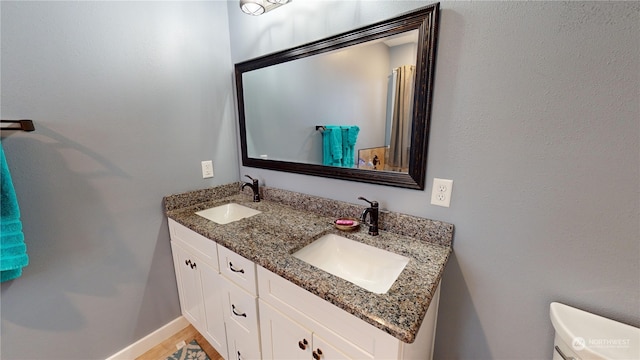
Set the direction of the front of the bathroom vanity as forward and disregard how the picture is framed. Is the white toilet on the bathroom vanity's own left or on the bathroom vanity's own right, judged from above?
on the bathroom vanity's own left

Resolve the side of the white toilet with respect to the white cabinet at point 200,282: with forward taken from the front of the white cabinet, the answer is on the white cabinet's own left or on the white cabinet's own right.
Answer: on the white cabinet's own left

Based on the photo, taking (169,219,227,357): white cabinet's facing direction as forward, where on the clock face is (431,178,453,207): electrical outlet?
The electrical outlet is roughly at 9 o'clock from the white cabinet.
